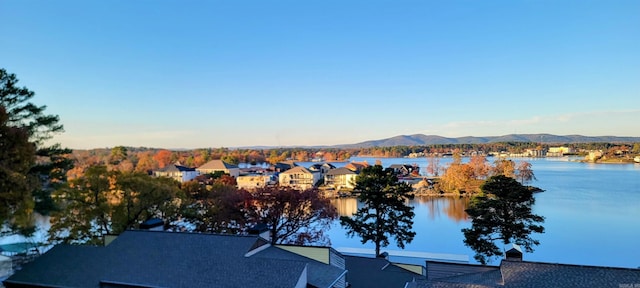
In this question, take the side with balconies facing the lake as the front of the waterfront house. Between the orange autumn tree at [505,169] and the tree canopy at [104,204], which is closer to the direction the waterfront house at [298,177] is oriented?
the tree canopy

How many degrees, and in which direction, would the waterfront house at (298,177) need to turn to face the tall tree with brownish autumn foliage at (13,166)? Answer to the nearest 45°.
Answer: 0° — it already faces it

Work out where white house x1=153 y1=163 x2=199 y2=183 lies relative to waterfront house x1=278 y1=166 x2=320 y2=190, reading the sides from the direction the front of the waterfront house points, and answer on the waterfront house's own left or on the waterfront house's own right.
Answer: on the waterfront house's own right

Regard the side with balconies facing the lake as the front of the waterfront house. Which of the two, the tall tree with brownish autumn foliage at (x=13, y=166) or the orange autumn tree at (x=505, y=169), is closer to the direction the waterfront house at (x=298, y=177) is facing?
the tall tree with brownish autumn foliage

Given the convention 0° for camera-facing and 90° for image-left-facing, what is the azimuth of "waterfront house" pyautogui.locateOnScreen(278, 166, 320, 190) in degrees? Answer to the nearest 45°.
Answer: approximately 0°

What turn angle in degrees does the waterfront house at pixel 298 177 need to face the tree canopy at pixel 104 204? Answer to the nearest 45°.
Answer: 0° — it already faces it

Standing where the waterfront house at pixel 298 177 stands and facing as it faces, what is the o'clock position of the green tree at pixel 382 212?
The green tree is roughly at 12 o'clock from the waterfront house.

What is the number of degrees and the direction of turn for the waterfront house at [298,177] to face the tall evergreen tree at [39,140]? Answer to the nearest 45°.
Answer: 0° — it already faces it

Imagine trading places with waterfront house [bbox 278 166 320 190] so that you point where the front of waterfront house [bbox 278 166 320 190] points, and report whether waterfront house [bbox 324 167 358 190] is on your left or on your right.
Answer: on your left
